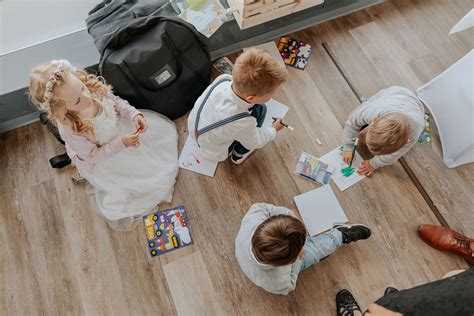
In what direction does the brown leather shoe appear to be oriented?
to the viewer's left

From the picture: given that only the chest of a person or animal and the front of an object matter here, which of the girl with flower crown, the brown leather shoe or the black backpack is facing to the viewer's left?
the brown leather shoe

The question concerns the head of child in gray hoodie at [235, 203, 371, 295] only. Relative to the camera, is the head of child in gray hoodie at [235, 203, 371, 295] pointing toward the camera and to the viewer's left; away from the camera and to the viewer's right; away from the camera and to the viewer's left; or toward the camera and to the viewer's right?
away from the camera and to the viewer's right

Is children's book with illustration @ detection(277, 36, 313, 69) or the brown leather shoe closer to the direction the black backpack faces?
the brown leather shoe

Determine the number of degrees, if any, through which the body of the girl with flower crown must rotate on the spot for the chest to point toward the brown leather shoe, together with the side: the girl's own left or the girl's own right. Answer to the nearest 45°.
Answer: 0° — they already face it

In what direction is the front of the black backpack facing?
toward the camera

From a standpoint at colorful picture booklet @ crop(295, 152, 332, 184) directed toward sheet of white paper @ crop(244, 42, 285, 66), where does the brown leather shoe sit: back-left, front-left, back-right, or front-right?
back-right

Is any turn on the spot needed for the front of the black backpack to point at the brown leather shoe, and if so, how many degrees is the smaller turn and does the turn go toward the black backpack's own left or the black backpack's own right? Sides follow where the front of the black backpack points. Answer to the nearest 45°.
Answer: approximately 45° to the black backpack's own left

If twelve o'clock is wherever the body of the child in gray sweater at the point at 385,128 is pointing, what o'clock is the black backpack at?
The black backpack is roughly at 2 o'clock from the child in gray sweater.

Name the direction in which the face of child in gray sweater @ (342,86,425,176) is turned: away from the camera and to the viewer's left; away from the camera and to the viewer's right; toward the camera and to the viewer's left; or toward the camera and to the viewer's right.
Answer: toward the camera and to the viewer's left

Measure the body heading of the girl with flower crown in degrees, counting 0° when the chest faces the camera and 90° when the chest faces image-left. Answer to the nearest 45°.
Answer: approximately 315°

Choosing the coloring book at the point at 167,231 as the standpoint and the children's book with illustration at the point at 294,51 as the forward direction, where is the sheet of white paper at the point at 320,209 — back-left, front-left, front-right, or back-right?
front-right

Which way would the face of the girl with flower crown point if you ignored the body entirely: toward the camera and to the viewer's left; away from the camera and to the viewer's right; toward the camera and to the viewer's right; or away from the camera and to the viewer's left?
toward the camera and to the viewer's right
